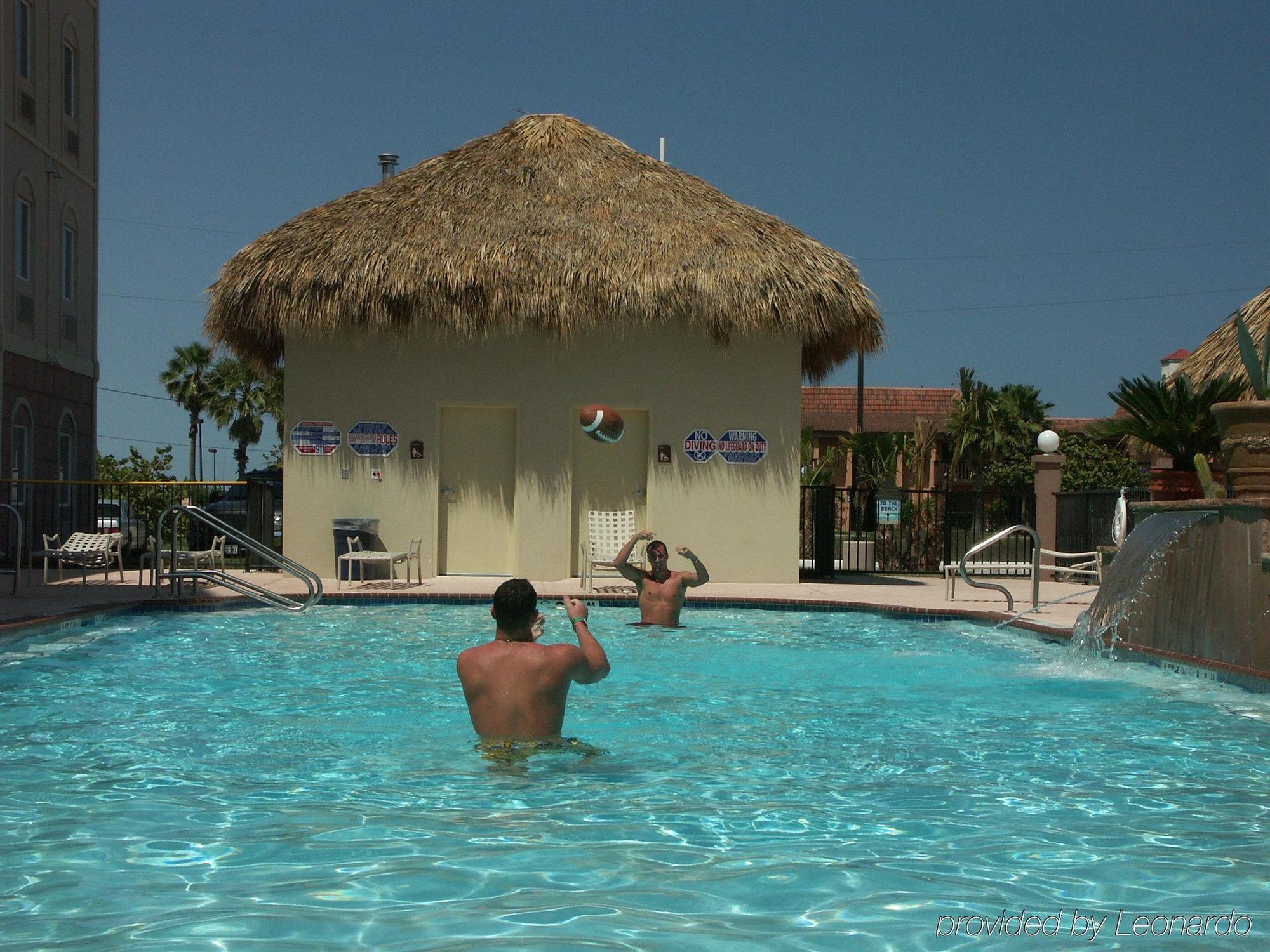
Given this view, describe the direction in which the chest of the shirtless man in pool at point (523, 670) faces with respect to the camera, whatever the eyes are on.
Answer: away from the camera

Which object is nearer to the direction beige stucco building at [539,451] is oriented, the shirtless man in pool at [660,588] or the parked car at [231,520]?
the shirtless man in pool

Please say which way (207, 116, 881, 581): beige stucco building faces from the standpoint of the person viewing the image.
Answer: facing the viewer

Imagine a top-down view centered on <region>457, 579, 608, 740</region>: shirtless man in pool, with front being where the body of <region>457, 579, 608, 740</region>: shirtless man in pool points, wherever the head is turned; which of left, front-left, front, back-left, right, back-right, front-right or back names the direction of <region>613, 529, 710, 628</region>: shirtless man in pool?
front

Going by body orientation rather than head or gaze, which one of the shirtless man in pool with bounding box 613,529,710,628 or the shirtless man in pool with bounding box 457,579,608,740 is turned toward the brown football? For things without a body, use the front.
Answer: the shirtless man in pool with bounding box 457,579,608,740

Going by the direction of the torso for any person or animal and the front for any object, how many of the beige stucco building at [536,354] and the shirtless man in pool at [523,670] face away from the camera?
1

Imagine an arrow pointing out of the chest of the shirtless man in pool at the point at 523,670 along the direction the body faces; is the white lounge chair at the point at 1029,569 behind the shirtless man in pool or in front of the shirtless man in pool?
in front

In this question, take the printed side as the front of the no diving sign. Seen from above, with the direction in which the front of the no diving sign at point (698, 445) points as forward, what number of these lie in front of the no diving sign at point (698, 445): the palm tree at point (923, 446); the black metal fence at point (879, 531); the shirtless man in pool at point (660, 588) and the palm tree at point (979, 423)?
1

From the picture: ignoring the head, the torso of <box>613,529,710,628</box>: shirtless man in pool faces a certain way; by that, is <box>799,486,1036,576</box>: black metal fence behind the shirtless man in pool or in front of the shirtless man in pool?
behind

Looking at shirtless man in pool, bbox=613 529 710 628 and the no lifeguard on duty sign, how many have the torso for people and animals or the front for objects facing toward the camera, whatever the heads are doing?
2

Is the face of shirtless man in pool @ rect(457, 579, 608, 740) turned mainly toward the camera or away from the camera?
away from the camera

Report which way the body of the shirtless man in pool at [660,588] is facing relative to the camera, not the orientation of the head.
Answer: toward the camera

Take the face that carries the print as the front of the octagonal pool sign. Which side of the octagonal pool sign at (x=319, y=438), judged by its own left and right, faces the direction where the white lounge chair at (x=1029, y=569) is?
left

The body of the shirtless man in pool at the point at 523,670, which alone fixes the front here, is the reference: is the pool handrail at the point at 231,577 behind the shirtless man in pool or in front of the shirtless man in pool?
in front
